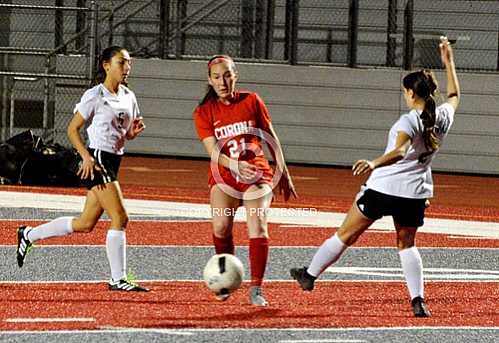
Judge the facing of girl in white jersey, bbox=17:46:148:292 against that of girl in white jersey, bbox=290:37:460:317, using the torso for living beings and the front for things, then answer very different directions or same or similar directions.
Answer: very different directions

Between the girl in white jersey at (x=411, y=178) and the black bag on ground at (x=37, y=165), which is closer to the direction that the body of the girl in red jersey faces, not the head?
the girl in white jersey

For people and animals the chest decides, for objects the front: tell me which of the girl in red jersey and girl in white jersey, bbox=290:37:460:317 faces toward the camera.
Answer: the girl in red jersey

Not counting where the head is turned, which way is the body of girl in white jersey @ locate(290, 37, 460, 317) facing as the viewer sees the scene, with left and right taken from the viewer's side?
facing away from the viewer and to the left of the viewer

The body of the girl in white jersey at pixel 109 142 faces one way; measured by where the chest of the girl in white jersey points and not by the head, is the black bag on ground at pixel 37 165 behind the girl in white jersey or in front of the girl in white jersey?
behind

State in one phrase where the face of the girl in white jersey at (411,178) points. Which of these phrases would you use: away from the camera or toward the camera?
away from the camera

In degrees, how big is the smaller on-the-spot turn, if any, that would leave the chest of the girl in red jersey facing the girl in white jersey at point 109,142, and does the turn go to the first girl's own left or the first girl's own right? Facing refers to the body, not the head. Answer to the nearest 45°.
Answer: approximately 135° to the first girl's own right

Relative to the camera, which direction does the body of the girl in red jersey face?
toward the camera

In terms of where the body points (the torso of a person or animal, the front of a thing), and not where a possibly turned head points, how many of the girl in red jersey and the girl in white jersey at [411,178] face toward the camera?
1

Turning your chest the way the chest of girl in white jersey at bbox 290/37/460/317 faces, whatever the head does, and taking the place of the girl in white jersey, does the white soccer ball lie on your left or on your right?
on your left

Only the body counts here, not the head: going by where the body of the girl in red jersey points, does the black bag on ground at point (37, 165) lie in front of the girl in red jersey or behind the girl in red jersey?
behind

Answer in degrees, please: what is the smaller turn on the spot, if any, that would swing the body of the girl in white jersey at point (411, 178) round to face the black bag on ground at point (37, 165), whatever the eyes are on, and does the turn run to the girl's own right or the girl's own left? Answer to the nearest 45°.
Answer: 0° — they already face it

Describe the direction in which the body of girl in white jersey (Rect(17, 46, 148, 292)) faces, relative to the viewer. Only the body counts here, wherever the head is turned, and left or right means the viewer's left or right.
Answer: facing the viewer and to the right of the viewer

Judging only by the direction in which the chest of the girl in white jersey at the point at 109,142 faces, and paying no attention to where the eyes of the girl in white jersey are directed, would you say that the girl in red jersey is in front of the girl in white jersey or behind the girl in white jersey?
in front

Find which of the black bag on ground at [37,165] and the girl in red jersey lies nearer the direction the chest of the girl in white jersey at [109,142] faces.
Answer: the girl in red jersey

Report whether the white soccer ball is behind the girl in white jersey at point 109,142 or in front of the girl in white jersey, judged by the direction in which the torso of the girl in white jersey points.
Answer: in front
